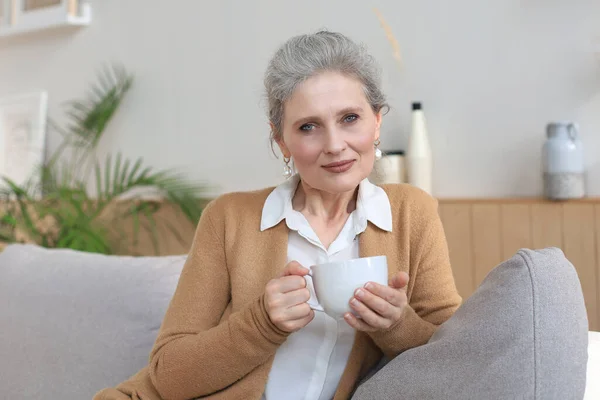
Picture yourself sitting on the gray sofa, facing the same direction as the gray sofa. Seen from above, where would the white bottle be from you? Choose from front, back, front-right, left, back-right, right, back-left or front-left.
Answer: back-left

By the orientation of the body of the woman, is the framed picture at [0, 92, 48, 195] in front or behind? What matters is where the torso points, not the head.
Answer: behind

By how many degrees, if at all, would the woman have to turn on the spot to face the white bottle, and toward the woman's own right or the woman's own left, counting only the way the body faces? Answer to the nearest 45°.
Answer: approximately 180°

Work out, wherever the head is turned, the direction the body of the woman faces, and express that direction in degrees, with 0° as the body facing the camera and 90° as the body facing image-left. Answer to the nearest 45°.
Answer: approximately 0°

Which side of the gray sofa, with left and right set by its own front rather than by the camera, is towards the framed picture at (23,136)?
back

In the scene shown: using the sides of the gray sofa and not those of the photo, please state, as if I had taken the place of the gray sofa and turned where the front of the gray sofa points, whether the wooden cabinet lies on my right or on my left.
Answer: on my left
